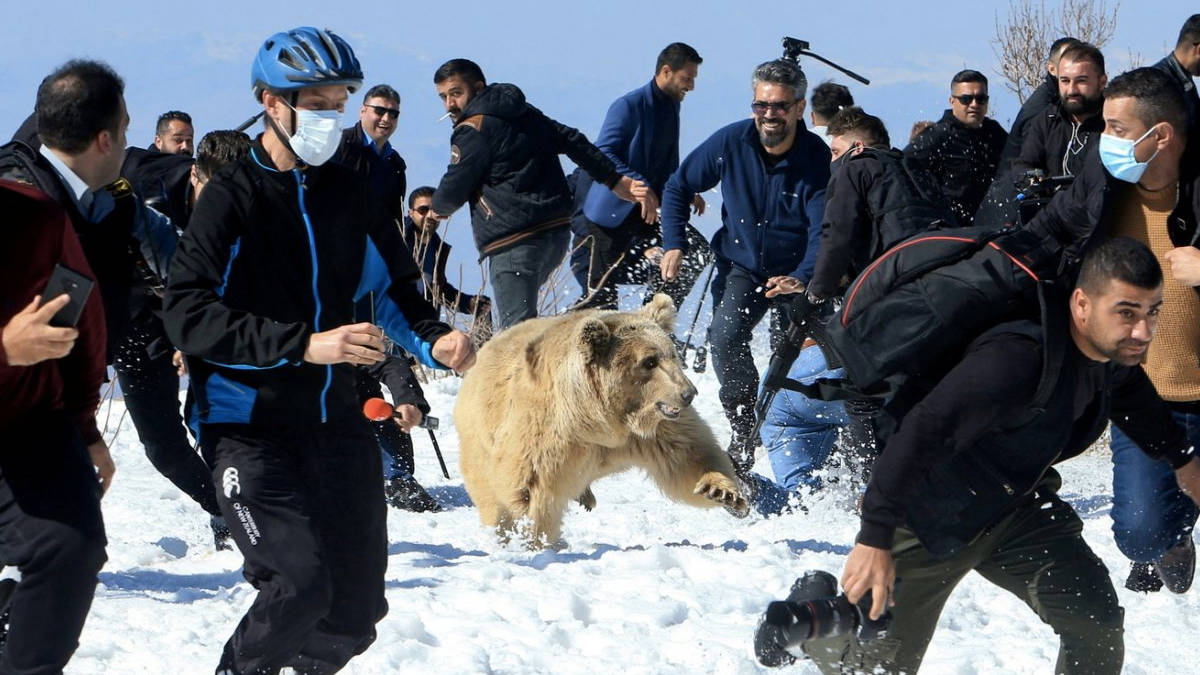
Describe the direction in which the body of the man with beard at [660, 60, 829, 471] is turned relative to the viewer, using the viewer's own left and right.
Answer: facing the viewer

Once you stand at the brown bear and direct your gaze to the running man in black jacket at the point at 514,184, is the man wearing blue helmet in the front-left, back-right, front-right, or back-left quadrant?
back-left

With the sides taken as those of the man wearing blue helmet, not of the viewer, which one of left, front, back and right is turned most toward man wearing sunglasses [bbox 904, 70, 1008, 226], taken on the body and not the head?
left

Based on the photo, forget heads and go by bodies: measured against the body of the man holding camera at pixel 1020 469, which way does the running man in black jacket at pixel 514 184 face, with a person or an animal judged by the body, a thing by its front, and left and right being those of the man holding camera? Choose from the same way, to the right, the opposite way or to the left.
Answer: the opposite way

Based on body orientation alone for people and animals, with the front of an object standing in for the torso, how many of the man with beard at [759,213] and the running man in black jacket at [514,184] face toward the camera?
1

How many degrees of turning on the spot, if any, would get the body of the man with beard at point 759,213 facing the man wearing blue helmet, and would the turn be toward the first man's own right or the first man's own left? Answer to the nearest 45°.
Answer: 0° — they already face them

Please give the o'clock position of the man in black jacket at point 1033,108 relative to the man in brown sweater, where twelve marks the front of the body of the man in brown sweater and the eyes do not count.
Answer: The man in black jacket is roughly at 4 o'clock from the man in brown sweater.
